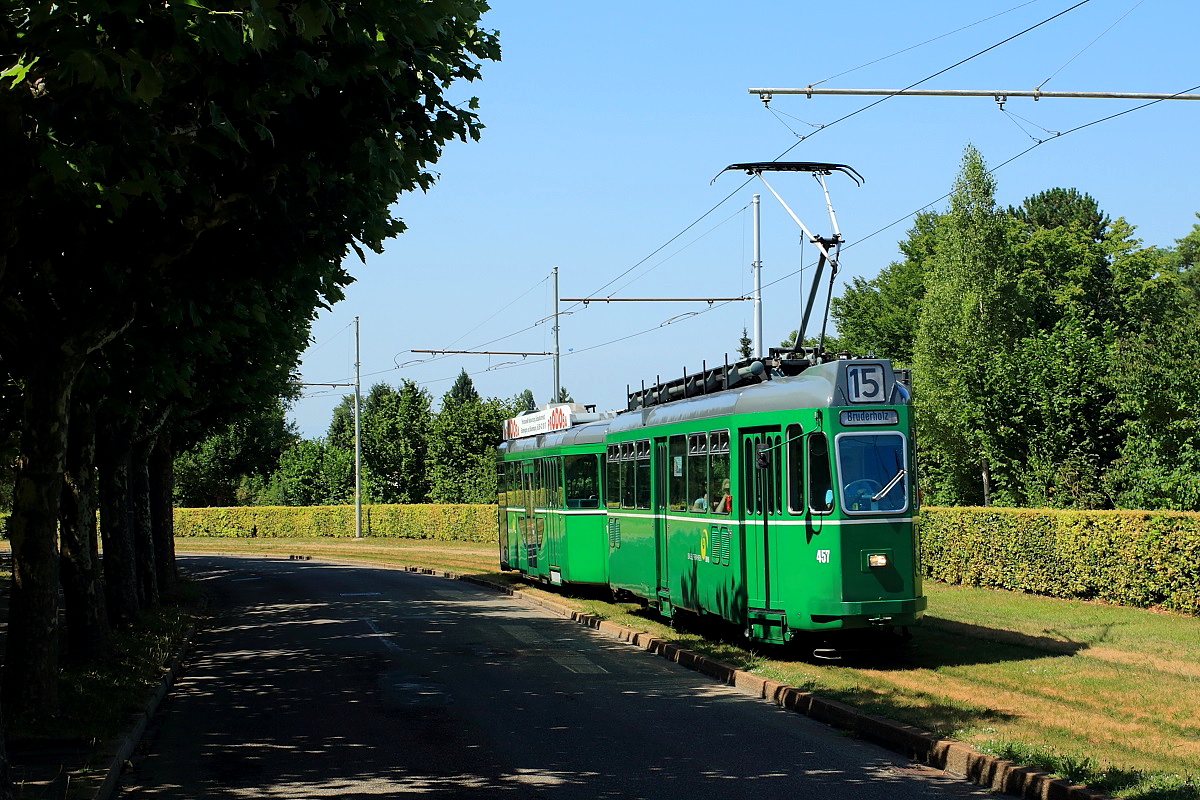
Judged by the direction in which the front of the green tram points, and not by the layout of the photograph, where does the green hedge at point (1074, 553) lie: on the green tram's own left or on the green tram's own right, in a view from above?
on the green tram's own left

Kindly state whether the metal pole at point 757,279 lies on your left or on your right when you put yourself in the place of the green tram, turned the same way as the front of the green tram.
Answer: on your left

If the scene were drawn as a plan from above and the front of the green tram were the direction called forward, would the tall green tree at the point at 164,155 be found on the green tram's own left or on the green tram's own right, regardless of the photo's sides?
on the green tram's own right

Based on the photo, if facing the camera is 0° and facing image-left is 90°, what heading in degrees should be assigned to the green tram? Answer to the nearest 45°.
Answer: approximately 315°

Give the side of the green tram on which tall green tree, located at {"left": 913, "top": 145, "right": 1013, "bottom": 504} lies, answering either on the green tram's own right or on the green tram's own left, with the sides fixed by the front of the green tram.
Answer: on the green tram's own left
